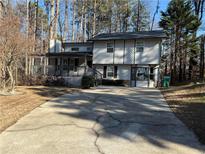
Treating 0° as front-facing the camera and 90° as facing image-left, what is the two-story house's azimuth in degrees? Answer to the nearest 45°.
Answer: approximately 0°

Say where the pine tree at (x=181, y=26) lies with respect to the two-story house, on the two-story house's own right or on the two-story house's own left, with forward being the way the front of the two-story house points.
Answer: on the two-story house's own left

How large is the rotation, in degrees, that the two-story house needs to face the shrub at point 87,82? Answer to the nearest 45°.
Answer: approximately 45° to its right
